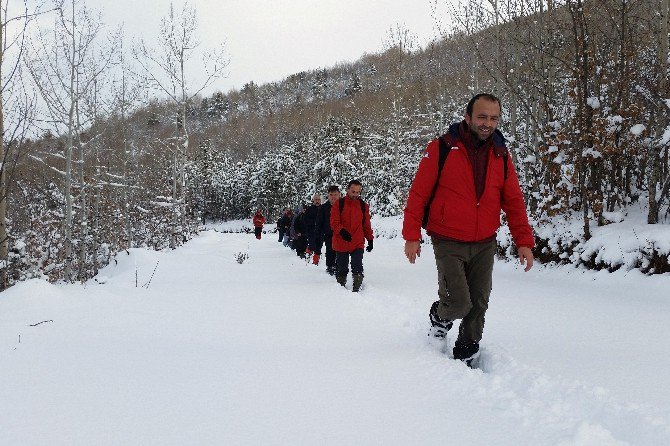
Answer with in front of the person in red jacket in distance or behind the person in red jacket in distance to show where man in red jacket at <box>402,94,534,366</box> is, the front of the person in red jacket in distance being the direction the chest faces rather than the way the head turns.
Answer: in front

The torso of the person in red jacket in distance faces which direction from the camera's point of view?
toward the camera
